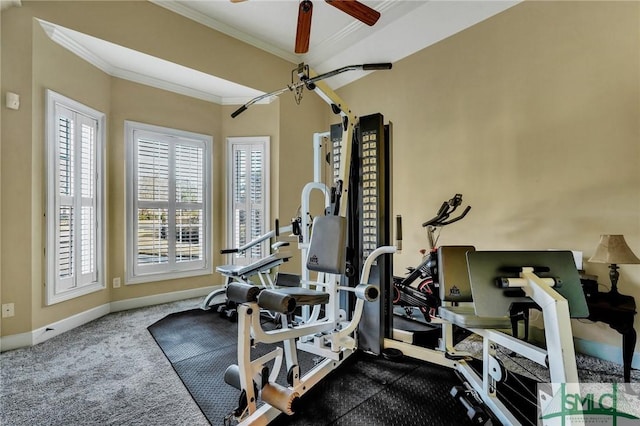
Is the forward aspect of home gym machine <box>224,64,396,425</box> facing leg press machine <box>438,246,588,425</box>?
no

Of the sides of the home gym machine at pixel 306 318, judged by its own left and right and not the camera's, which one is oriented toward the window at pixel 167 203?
right

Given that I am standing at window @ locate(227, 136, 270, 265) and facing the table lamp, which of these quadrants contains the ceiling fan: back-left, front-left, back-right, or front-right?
front-right

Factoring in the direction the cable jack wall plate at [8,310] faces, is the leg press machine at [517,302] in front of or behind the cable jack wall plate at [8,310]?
in front

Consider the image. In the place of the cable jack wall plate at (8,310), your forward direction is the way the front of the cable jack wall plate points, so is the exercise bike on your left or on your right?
on your left

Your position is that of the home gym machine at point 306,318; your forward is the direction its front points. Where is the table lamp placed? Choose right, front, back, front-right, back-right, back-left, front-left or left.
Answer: back-left

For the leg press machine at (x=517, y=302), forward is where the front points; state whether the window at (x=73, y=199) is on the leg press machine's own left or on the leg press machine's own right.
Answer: on the leg press machine's own right

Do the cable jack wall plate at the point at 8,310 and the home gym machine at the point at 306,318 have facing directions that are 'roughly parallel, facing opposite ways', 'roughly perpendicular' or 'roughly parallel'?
roughly perpendicular

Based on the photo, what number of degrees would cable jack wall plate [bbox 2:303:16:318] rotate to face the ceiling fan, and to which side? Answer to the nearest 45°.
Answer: approximately 45° to its left

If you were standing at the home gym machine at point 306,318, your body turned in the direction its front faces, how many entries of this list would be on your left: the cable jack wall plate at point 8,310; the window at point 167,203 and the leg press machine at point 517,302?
1

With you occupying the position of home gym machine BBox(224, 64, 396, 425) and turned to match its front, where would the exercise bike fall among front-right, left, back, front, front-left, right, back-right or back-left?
back

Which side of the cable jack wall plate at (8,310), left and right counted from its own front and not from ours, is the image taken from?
front

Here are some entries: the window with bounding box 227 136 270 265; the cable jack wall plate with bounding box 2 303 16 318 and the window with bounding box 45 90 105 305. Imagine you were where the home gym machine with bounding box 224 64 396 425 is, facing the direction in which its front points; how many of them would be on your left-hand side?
0
